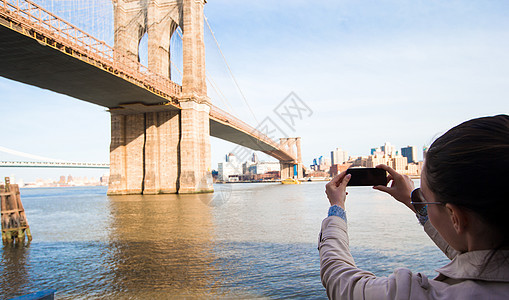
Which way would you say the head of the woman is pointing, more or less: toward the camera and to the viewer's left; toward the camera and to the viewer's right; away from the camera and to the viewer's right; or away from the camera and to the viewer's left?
away from the camera and to the viewer's left

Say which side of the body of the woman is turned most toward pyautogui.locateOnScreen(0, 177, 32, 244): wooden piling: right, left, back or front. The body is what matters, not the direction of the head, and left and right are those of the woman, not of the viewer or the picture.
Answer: front

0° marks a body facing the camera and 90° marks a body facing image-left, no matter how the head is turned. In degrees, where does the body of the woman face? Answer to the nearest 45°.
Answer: approximately 135°
